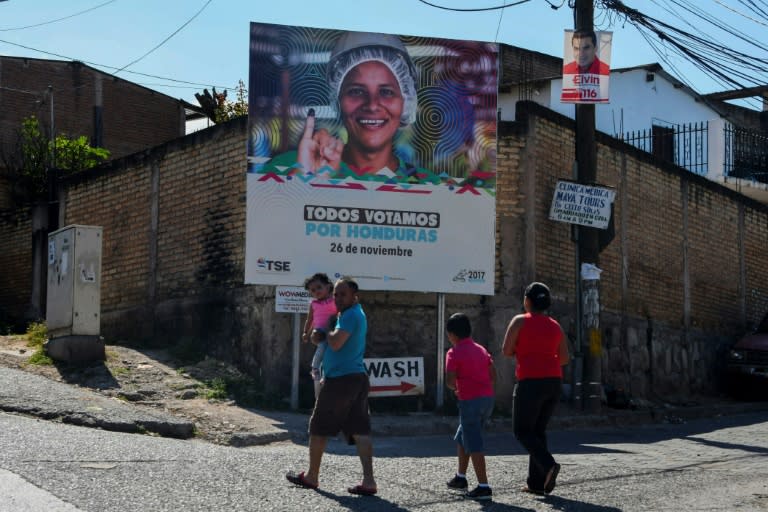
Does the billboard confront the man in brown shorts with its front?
yes

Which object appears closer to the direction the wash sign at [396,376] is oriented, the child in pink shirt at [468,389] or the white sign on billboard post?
the child in pink shirt

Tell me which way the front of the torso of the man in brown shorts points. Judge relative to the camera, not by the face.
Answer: to the viewer's left

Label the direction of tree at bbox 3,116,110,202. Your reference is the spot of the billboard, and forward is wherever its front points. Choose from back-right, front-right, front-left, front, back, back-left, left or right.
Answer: back-right

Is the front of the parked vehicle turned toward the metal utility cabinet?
yes

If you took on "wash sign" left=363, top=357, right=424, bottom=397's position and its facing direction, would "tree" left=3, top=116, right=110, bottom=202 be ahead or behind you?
behind

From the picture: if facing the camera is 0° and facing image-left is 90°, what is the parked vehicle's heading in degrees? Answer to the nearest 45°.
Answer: approximately 45°

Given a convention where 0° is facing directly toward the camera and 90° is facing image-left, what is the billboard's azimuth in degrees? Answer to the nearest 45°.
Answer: approximately 0°

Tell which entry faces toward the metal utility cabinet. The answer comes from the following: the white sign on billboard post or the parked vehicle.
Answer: the parked vehicle

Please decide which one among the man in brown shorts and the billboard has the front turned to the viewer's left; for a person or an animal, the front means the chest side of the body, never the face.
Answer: the man in brown shorts
